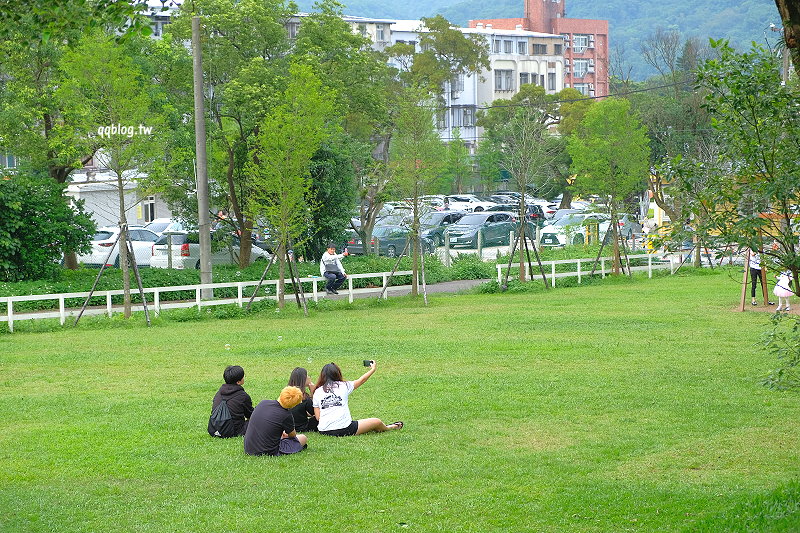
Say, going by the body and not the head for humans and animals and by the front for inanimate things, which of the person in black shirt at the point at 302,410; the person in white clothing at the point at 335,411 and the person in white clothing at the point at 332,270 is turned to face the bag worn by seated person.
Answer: the person in white clothing at the point at 332,270

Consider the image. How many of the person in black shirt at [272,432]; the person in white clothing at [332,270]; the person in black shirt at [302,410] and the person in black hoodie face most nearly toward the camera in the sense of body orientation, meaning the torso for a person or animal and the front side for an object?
1

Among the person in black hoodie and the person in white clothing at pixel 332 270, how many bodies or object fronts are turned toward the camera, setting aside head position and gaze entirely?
1

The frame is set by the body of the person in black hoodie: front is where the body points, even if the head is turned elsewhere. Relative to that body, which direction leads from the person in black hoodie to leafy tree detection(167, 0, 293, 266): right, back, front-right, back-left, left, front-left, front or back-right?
front-left

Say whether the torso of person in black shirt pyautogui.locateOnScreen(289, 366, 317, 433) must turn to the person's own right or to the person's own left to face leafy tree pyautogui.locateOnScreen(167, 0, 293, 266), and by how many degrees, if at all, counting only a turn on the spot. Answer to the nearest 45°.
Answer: approximately 45° to the person's own left

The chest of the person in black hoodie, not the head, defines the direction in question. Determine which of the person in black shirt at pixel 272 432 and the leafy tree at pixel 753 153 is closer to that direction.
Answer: the leafy tree

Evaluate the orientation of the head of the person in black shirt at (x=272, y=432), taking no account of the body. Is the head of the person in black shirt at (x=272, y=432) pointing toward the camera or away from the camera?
away from the camera

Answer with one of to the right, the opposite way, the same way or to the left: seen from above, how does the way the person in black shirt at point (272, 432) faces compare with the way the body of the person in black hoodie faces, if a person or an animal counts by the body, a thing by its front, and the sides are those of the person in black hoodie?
the same way

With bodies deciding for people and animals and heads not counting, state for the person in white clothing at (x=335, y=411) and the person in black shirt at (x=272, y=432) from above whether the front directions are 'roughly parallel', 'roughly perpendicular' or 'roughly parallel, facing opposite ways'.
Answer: roughly parallel

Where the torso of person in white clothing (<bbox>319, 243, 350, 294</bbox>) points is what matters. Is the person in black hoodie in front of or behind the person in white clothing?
in front

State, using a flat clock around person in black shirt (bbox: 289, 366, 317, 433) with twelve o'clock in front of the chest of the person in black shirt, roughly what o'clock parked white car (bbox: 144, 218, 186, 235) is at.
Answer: The parked white car is roughly at 10 o'clock from the person in black shirt.

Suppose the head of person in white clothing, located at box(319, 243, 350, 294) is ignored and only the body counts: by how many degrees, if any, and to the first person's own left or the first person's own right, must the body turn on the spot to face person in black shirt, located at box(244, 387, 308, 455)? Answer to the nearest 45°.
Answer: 0° — they already face them

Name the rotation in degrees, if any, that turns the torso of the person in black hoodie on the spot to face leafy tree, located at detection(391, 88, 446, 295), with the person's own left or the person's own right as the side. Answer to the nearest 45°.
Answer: approximately 45° to the person's own left

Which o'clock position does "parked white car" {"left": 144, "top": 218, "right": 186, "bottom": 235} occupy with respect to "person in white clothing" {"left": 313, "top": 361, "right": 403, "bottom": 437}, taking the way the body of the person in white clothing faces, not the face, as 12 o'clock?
The parked white car is roughly at 10 o'clock from the person in white clothing.

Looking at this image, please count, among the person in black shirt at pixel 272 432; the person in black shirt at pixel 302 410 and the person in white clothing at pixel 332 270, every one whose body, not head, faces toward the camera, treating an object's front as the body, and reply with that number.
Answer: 1

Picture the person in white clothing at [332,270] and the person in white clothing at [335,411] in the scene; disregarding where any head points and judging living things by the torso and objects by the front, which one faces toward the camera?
the person in white clothing at [332,270]

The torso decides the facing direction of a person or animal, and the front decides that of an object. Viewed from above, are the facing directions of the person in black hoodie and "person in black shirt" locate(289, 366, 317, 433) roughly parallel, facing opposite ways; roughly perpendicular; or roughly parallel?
roughly parallel

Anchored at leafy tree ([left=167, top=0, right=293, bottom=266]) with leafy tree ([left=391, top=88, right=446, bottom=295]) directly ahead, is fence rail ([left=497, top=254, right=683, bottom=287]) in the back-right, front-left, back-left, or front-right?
front-left

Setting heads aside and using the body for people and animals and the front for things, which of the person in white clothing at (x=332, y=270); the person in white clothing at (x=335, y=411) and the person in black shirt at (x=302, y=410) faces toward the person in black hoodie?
the person in white clothing at (x=332, y=270)

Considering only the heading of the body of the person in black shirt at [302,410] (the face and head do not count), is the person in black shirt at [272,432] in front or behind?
behind
